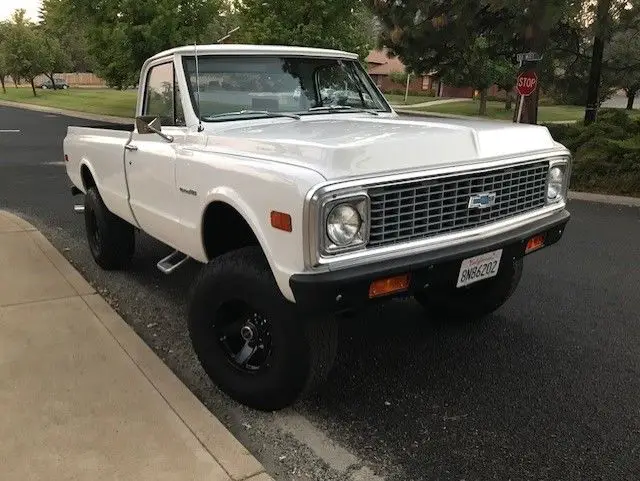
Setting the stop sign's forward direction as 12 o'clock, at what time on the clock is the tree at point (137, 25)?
The tree is roughly at 4 o'clock from the stop sign.

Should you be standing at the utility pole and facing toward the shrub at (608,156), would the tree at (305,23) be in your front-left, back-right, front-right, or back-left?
back-right

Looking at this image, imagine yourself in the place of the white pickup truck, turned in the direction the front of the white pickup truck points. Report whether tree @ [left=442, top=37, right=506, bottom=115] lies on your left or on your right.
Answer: on your left

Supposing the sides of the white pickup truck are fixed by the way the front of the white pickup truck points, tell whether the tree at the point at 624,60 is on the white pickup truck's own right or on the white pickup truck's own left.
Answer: on the white pickup truck's own left

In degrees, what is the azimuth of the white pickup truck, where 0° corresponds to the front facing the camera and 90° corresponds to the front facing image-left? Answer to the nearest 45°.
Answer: approximately 315°

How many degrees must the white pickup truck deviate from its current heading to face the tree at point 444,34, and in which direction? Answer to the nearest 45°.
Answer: approximately 135° to its left

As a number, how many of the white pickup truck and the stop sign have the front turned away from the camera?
0

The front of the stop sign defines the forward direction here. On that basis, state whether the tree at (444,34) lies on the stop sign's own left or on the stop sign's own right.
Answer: on the stop sign's own right

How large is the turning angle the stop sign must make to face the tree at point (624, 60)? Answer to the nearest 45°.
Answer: approximately 135° to its left

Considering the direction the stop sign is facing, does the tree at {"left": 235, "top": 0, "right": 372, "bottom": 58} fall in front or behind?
behind

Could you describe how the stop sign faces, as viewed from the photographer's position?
facing the viewer
